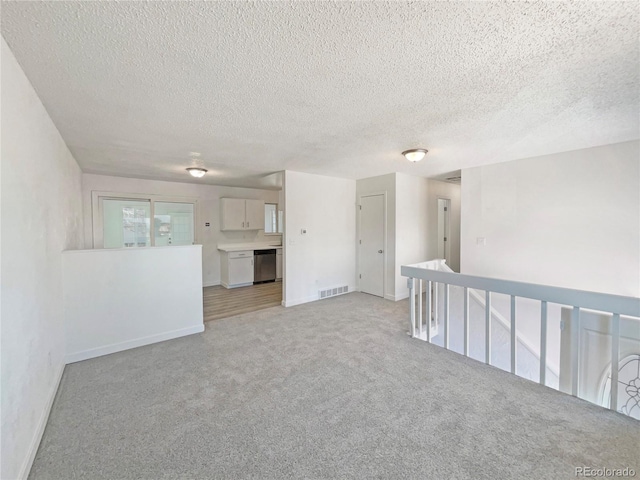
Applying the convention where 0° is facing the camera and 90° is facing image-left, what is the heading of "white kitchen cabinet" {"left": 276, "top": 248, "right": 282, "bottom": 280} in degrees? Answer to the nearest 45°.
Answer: approximately 0°

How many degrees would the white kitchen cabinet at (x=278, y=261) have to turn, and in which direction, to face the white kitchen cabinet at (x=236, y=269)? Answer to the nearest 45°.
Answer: approximately 45° to its right

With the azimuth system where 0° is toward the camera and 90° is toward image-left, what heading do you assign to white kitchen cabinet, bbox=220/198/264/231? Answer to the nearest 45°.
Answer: approximately 0°

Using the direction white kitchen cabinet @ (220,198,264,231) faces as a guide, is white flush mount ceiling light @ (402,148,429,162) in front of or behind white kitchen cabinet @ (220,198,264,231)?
in front

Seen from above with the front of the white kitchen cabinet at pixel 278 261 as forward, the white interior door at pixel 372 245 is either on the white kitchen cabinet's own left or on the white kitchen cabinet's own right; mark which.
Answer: on the white kitchen cabinet's own left

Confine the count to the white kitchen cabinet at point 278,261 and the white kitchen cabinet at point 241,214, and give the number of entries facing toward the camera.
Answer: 2

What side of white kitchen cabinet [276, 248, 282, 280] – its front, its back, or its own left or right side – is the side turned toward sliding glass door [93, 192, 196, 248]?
right

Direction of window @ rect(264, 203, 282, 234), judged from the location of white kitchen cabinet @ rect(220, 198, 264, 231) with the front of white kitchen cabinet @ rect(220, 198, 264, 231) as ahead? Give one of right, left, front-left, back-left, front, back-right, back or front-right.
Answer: back-left

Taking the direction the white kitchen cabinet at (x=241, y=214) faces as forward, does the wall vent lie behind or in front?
in front
